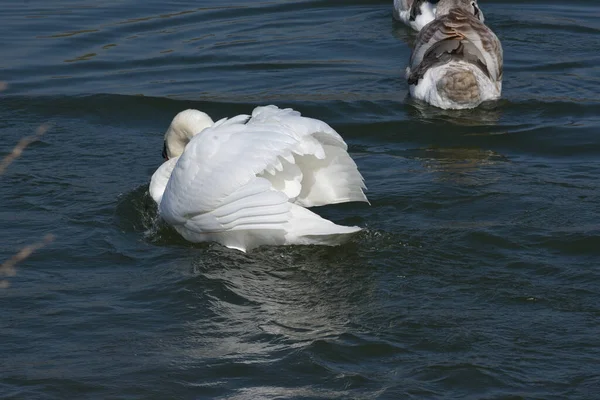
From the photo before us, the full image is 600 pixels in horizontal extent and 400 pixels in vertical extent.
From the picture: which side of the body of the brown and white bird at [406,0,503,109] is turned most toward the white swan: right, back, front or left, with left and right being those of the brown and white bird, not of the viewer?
back

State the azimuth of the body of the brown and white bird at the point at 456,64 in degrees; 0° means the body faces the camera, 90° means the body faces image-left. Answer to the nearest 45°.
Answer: approximately 180°
